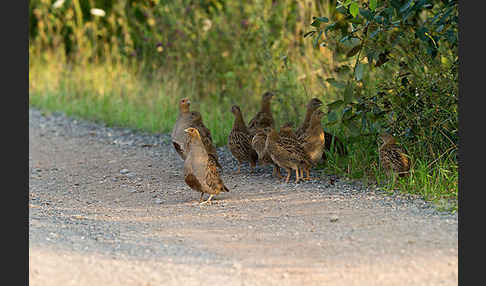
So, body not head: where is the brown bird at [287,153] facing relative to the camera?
to the viewer's left

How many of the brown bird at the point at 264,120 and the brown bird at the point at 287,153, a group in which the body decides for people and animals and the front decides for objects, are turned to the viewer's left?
1
